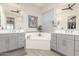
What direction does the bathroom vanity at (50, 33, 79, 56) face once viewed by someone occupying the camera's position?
facing the viewer and to the left of the viewer

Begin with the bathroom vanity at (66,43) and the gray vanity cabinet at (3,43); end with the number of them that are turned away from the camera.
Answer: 0

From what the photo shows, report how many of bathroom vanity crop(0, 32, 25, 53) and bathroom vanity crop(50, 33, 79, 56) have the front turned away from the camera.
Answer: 0

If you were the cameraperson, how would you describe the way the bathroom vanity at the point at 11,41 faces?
facing the viewer and to the right of the viewer

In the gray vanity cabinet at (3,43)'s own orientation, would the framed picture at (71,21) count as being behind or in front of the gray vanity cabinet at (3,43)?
in front
